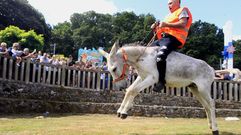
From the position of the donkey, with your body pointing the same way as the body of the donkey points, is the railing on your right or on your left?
on your right

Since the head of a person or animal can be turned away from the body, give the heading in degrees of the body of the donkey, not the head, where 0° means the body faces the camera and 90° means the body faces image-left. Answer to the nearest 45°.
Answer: approximately 90°

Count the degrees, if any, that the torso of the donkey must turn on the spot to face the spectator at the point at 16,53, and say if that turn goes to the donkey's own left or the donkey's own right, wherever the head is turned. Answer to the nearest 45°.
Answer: approximately 45° to the donkey's own right
